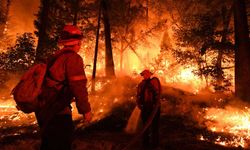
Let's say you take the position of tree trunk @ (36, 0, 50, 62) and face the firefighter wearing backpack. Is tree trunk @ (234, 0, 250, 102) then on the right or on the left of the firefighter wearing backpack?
left

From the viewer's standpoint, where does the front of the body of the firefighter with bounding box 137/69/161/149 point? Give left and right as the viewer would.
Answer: facing away from the viewer and to the left of the viewer

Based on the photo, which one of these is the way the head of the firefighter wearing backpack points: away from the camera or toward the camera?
away from the camera

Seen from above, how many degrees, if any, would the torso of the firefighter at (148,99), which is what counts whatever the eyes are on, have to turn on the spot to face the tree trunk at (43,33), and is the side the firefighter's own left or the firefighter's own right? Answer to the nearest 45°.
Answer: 0° — they already face it
